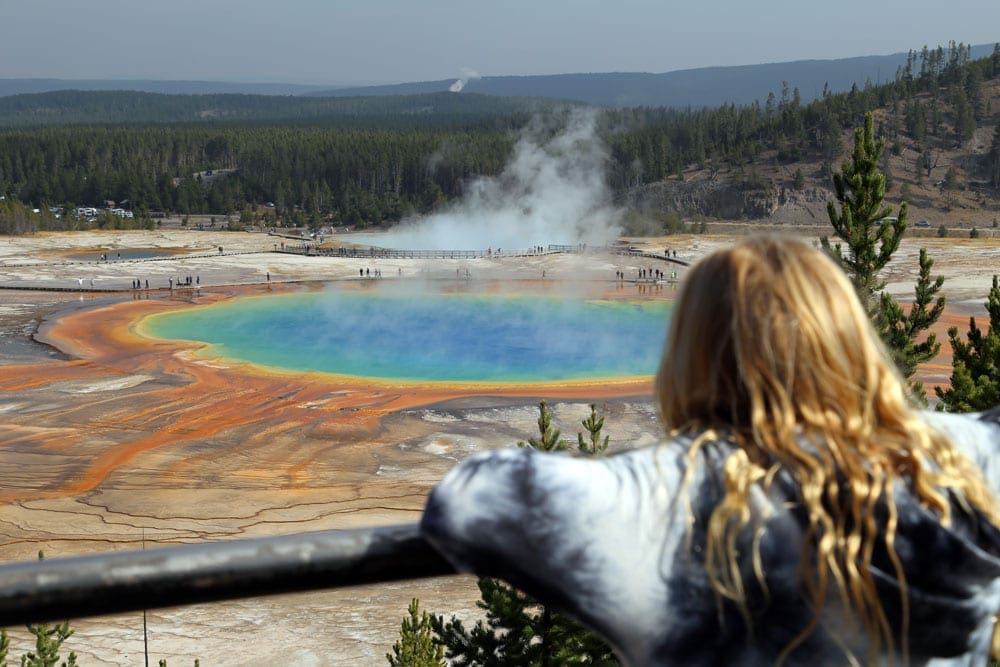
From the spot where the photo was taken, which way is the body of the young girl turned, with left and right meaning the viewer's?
facing away from the viewer

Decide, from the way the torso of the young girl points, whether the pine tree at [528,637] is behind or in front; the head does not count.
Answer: in front

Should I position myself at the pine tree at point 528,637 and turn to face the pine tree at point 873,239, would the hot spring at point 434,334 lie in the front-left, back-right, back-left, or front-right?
front-left

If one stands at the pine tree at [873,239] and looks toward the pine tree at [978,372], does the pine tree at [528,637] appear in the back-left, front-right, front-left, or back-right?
front-right

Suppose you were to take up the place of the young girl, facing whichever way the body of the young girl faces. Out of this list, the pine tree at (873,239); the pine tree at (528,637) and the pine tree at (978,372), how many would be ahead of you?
3

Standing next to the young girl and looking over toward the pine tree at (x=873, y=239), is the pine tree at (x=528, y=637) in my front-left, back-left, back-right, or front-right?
front-left

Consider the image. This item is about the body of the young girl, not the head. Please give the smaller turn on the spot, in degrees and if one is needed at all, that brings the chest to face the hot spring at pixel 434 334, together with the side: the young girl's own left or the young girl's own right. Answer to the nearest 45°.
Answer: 0° — they already face it

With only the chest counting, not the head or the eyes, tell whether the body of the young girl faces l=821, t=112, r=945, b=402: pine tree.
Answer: yes

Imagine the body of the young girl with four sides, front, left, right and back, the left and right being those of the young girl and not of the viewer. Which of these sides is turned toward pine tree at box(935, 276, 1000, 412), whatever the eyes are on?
front
